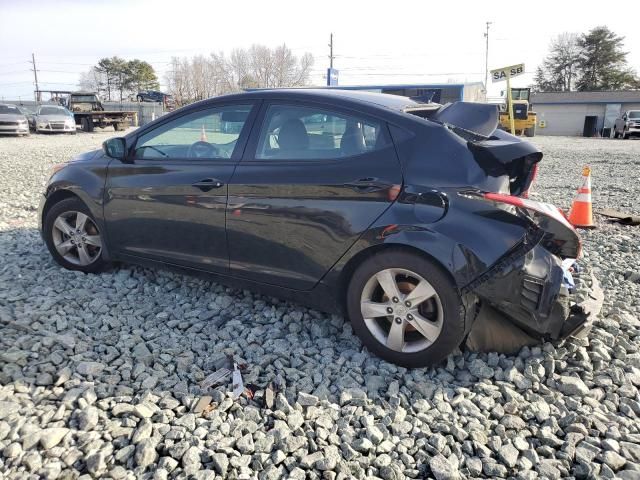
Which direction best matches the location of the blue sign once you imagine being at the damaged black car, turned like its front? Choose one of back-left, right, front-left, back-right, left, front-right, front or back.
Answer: front-right

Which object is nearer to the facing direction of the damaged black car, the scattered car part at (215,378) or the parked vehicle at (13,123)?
the parked vehicle

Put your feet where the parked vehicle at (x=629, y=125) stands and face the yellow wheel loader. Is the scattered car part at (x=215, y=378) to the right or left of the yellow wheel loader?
left

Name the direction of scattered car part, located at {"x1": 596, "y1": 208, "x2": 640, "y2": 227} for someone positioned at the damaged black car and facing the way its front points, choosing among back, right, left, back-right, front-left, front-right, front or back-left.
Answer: right

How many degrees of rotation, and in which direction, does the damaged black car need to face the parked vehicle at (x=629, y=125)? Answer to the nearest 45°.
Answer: approximately 90° to its right

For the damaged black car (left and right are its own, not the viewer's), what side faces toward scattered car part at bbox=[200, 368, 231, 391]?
left

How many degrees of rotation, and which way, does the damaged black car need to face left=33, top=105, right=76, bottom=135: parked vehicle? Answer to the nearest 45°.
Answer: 0° — it already faces it

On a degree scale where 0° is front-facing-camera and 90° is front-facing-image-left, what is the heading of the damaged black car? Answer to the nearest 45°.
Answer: approximately 135°

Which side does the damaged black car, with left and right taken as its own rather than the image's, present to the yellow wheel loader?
right
